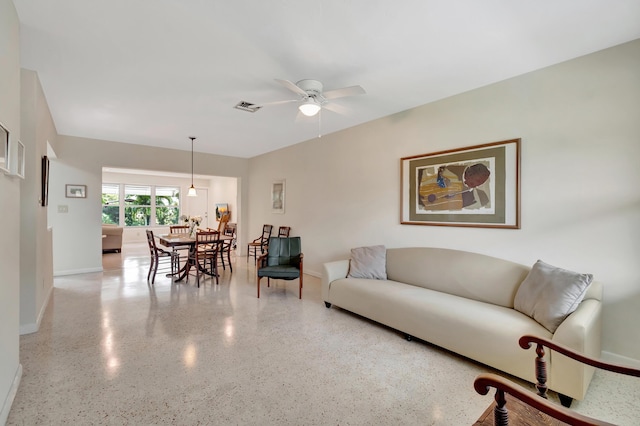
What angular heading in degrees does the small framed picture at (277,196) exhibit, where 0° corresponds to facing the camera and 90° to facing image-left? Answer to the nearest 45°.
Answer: approximately 45°

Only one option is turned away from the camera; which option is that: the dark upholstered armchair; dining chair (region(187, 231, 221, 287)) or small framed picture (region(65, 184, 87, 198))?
the dining chair

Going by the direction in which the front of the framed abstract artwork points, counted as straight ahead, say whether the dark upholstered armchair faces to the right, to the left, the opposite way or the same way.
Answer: to the left

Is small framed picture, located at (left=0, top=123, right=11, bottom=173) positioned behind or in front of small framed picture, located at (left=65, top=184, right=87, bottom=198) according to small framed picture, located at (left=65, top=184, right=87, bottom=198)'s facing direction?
in front

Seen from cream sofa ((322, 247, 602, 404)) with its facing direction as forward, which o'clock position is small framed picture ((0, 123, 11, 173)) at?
The small framed picture is roughly at 12 o'clock from the cream sofa.

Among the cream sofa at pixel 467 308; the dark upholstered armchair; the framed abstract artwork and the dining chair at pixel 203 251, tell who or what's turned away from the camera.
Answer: the dining chair

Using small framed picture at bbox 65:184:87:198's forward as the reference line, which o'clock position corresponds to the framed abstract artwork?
The framed abstract artwork is roughly at 11 o'clock from the small framed picture.

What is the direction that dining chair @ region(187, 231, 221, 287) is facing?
away from the camera

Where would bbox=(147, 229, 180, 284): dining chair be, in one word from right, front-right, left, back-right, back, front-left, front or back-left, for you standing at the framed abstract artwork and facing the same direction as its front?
front-right

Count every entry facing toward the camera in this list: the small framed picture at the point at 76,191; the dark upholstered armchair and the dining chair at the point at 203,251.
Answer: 2

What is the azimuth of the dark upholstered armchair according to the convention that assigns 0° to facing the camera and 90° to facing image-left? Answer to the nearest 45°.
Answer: approximately 0°

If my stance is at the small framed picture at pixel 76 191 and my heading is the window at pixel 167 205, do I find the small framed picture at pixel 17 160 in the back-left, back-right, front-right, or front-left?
back-right

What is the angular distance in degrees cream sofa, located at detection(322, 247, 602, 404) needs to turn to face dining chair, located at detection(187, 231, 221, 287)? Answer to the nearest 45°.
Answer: approximately 45° to its right
